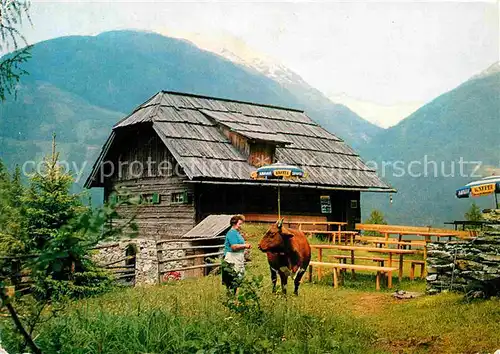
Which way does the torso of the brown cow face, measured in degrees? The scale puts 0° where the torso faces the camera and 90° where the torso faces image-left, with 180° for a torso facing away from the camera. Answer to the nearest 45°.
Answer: approximately 45°

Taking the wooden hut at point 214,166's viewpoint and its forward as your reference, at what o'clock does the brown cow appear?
The brown cow is roughly at 1 o'clock from the wooden hut.

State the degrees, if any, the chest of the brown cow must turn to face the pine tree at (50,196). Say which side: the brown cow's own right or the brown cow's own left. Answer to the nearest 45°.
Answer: approximately 90° to the brown cow's own right

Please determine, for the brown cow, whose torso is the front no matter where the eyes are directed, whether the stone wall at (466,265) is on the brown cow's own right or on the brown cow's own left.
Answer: on the brown cow's own left

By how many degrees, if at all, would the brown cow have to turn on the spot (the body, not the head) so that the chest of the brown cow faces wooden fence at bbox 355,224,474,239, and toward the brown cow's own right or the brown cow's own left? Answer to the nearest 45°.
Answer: approximately 180°

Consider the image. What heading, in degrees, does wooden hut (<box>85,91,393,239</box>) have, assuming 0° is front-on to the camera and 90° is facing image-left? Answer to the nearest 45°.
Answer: approximately 315°

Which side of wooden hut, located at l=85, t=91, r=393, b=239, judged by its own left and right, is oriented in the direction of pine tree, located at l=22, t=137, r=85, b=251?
right

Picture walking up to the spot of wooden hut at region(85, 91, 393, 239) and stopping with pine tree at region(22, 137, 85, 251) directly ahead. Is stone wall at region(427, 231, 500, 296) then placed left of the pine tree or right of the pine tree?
left

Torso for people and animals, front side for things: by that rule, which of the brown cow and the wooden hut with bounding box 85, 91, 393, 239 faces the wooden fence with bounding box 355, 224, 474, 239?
the wooden hut
